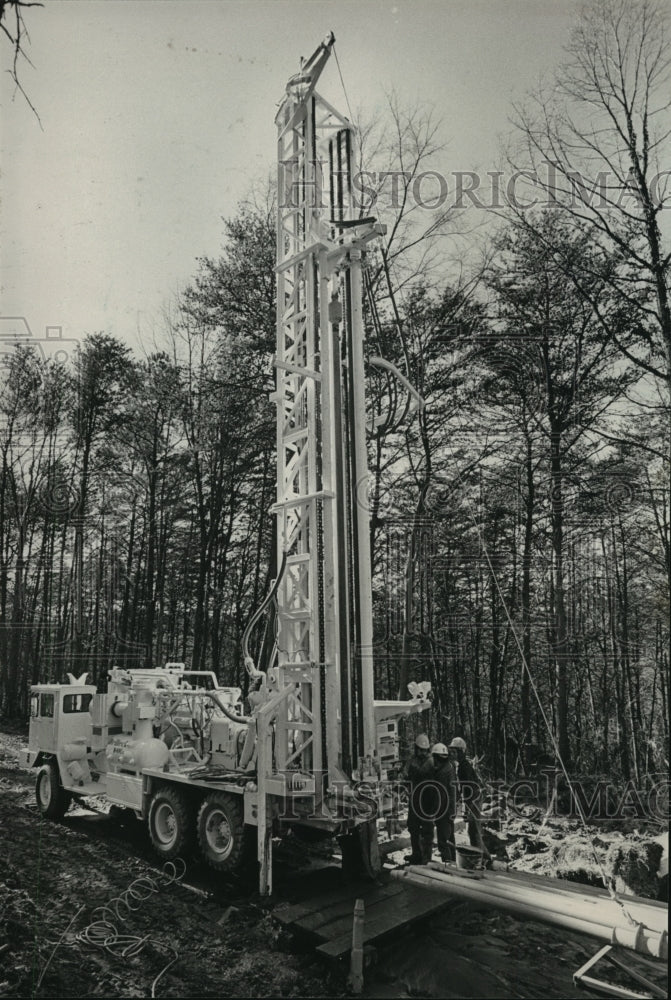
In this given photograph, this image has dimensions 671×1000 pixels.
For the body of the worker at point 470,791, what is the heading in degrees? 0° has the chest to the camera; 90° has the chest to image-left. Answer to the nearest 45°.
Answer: approximately 90°

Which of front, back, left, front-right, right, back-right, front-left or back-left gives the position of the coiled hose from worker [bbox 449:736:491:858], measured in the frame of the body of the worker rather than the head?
front-left

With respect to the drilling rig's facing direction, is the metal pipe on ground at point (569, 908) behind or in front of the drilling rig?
behind

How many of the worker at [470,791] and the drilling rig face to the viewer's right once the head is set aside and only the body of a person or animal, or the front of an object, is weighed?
0

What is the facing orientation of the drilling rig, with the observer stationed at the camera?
facing away from the viewer and to the left of the viewer

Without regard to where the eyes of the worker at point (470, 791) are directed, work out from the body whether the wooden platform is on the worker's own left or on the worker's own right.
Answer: on the worker's own left
